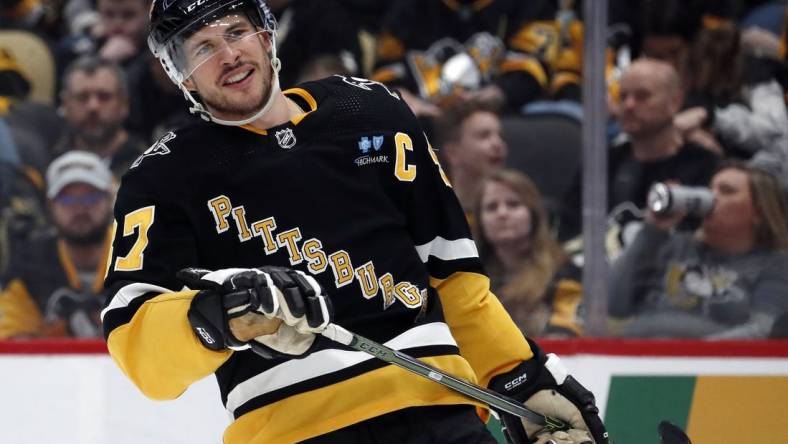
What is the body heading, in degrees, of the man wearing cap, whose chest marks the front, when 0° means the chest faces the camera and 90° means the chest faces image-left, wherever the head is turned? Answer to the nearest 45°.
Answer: approximately 0°

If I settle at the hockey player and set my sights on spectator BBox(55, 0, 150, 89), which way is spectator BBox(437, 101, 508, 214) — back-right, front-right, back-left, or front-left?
front-right

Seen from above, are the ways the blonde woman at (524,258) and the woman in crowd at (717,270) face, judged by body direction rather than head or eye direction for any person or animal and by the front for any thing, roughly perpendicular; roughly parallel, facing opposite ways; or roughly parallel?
roughly parallel

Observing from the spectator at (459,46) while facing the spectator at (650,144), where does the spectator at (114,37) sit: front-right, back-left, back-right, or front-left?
back-right

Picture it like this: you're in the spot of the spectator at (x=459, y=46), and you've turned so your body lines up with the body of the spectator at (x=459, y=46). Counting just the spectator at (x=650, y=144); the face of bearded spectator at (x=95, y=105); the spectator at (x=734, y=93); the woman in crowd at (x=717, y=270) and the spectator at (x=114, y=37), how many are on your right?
2

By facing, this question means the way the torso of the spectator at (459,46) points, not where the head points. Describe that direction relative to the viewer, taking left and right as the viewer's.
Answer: facing the viewer

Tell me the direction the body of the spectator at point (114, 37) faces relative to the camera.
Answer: toward the camera

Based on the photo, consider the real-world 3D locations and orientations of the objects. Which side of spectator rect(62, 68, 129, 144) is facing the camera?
front

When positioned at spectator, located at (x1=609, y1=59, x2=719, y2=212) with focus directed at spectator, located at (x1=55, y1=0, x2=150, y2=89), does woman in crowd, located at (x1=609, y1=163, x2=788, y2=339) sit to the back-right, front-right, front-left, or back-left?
back-left

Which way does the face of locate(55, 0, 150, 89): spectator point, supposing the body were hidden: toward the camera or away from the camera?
toward the camera

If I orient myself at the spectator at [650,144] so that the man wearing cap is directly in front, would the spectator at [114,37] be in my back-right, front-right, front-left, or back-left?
front-right

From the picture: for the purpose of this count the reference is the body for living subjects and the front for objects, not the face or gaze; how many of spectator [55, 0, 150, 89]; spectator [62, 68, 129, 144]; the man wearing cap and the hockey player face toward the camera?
4
